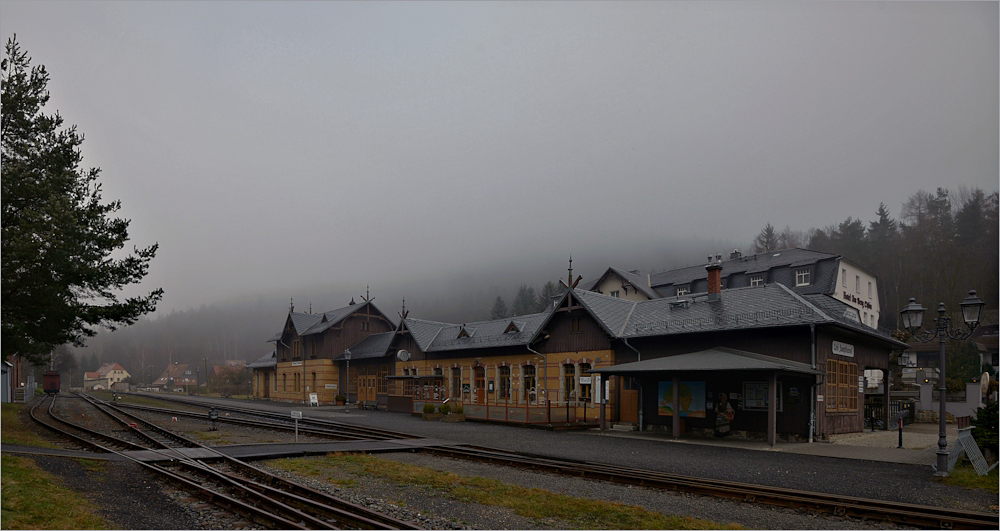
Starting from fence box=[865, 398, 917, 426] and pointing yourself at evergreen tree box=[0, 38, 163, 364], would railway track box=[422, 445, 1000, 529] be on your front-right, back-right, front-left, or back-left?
front-left

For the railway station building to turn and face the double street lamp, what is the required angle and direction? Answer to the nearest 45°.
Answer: approximately 45° to its left

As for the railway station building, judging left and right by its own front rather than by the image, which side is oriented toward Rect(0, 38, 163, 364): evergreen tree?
front

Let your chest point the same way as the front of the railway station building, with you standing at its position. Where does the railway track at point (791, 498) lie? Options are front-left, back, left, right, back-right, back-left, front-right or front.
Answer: front-left

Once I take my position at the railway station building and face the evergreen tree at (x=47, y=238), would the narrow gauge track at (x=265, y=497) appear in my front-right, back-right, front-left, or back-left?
front-left
